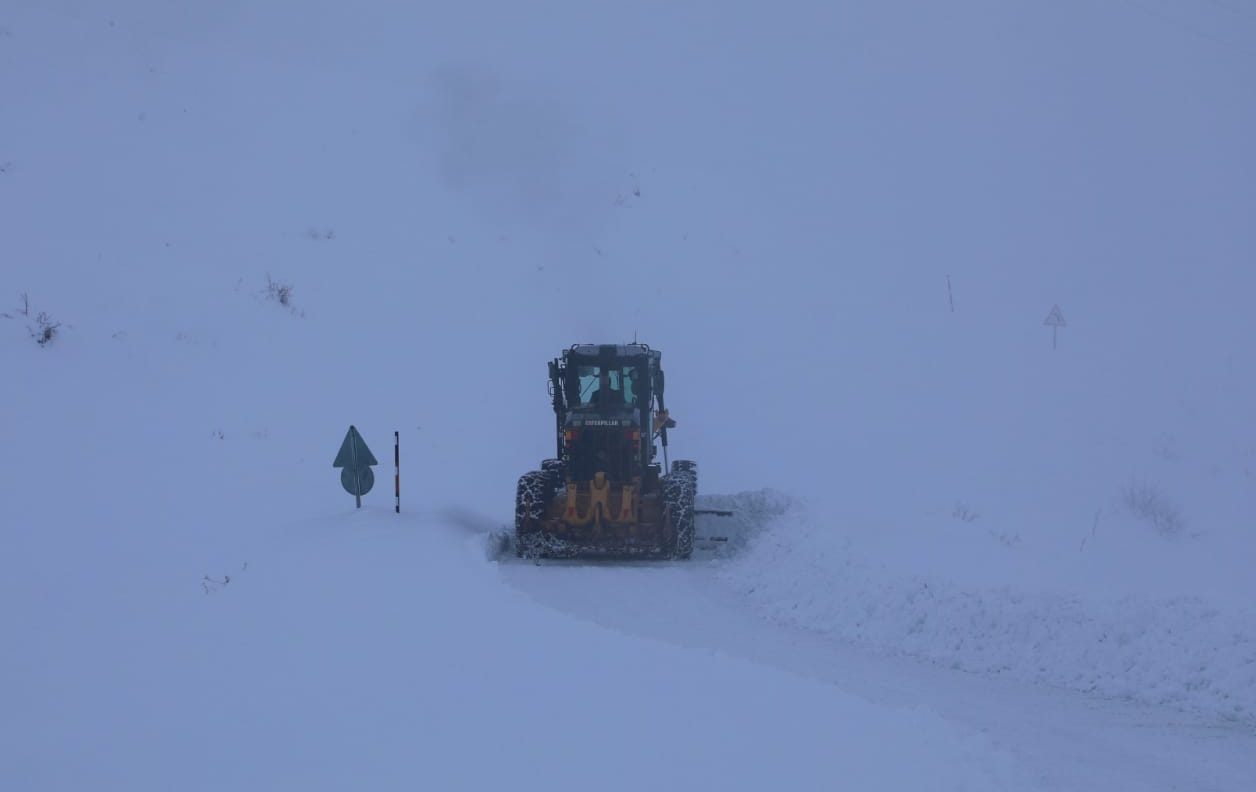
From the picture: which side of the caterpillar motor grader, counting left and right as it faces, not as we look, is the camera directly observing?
back

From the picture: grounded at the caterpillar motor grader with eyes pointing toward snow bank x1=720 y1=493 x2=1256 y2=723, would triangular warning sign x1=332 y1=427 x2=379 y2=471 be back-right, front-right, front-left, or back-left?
back-right

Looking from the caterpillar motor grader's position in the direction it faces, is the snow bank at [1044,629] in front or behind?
behind

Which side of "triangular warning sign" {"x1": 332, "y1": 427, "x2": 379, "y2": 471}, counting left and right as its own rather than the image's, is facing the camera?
back

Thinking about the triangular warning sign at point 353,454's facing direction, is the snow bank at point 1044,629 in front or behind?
behind

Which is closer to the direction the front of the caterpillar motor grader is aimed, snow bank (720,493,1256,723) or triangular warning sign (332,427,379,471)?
the triangular warning sign

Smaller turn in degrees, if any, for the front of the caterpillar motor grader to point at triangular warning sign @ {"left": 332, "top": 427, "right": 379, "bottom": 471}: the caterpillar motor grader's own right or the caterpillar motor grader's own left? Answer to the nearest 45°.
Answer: approximately 90° to the caterpillar motor grader's own left
